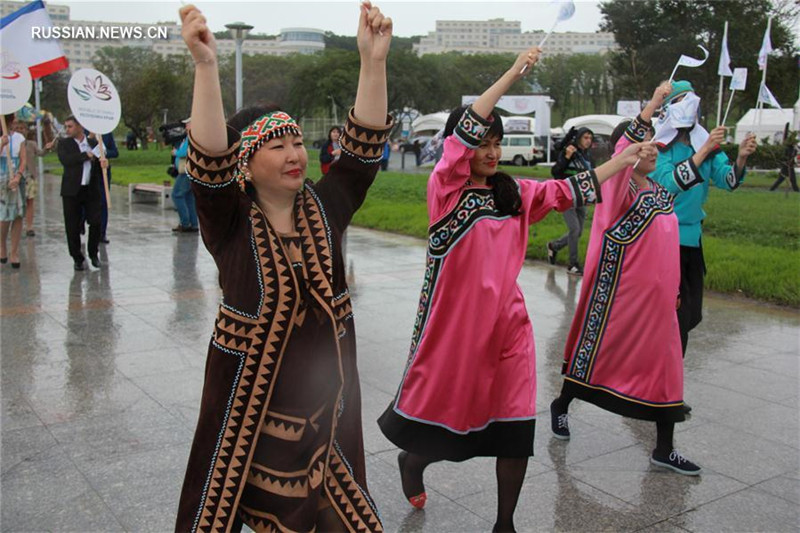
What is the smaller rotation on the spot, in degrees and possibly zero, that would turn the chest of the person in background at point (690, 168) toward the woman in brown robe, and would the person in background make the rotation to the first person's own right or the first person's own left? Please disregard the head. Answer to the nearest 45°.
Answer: approximately 45° to the first person's own right

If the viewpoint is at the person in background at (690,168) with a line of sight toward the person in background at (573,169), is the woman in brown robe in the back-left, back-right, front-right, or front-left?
back-left

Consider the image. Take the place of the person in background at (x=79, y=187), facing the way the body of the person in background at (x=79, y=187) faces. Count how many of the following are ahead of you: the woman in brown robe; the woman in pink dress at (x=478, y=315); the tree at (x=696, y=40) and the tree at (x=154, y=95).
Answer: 2

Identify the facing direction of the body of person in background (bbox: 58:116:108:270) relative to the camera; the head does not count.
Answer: toward the camera

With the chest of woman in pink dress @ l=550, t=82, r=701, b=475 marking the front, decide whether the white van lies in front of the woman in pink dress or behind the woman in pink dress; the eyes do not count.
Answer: behind

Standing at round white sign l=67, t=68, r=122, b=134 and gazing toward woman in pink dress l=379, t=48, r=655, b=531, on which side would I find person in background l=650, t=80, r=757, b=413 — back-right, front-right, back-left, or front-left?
front-left

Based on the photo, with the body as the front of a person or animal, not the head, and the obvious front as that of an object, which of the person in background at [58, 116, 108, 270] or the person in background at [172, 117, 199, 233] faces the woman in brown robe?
the person in background at [58, 116, 108, 270]

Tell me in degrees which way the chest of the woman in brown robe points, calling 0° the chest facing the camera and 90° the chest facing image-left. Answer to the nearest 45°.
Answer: approximately 315°

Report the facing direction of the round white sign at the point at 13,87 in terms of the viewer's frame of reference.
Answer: facing the viewer

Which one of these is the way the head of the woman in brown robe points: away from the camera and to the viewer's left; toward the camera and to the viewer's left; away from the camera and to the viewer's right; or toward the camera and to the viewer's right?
toward the camera and to the viewer's right
